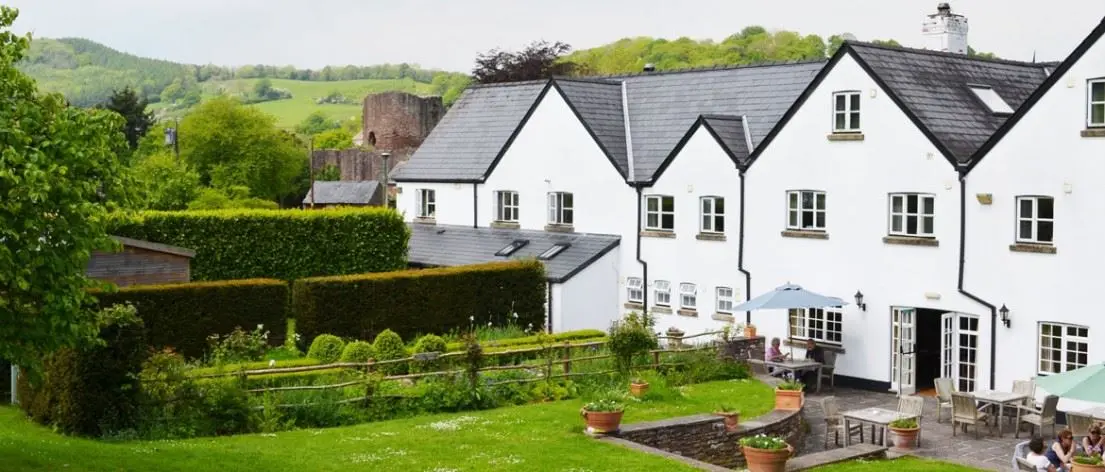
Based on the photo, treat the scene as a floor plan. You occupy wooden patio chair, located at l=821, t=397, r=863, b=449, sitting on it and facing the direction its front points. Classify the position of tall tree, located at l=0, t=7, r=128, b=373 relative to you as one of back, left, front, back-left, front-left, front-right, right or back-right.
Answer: back

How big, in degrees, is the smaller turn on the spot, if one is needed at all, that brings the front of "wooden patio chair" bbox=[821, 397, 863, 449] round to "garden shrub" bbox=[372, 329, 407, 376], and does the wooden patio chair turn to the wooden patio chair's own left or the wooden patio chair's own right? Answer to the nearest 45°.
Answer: approximately 135° to the wooden patio chair's own left

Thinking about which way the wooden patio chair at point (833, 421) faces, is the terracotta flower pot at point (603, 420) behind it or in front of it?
behind

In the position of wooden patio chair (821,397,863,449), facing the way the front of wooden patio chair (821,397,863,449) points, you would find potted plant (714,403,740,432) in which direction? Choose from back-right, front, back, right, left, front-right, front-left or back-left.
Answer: back

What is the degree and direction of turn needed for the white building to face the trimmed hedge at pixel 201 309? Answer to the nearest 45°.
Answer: approximately 45° to its right

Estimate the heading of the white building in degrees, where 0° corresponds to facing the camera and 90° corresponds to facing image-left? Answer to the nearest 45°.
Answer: approximately 45°

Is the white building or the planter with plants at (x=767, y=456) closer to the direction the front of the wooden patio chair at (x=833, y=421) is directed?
the white building

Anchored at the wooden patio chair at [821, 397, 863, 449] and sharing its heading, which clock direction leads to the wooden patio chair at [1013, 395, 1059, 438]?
the wooden patio chair at [1013, 395, 1059, 438] is roughly at 1 o'clock from the wooden patio chair at [821, 397, 863, 449].
